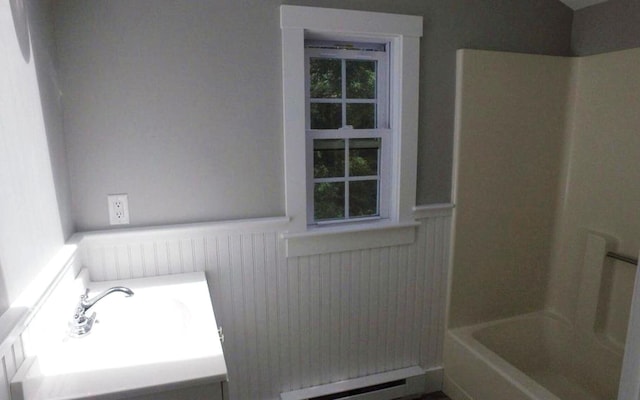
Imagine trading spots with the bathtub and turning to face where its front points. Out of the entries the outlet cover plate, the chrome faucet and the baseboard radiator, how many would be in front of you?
3

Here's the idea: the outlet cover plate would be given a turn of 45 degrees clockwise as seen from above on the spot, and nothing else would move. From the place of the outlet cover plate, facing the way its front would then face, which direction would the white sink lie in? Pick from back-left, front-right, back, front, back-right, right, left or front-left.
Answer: front-left

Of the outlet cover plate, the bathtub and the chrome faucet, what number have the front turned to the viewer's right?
1

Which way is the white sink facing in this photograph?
to the viewer's right

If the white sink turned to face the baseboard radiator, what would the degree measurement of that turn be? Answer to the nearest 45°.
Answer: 0° — it already faces it

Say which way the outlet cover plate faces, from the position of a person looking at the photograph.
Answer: facing the viewer

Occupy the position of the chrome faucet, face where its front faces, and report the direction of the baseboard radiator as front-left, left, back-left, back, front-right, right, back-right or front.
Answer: front

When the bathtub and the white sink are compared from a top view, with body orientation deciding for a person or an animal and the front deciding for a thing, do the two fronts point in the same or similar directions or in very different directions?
very different directions

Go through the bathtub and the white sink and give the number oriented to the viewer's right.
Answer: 1

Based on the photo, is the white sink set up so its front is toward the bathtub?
yes

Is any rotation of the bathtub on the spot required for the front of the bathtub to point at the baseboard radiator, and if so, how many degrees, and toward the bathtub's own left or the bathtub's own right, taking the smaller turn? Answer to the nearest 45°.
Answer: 0° — it already faces it

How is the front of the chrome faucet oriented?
to the viewer's right

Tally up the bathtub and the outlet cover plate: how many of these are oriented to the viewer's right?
0

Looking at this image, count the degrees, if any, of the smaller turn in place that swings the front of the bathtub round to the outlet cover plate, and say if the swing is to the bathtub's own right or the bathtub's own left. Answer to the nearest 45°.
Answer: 0° — it already faces it

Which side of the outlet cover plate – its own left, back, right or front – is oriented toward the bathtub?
left
